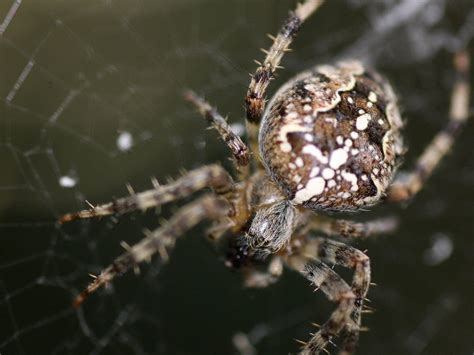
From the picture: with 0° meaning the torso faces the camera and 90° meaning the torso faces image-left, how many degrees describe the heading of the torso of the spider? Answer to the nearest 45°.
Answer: approximately 45°

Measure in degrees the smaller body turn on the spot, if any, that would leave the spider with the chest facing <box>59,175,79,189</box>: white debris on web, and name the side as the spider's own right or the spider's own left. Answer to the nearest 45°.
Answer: approximately 45° to the spider's own right
